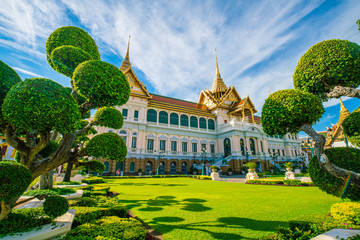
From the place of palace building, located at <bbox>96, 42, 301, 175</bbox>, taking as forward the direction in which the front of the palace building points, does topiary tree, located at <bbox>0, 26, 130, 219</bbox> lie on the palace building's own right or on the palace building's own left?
on the palace building's own right

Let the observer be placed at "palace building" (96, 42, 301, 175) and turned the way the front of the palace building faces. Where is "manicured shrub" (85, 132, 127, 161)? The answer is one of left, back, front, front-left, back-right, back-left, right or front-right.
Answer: front-right

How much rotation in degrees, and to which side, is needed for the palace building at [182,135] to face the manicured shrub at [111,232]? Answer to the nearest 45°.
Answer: approximately 45° to its right

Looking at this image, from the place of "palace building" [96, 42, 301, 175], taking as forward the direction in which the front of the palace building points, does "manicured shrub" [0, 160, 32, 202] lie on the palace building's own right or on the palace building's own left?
on the palace building's own right

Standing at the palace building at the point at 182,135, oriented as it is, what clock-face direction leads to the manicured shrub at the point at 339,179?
The manicured shrub is roughly at 1 o'clock from the palace building.

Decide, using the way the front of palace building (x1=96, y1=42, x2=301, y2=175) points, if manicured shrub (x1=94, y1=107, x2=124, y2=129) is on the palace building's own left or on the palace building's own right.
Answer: on the palace building's own right

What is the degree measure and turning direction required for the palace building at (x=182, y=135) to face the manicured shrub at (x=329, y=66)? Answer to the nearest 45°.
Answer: approximately 45° to its right

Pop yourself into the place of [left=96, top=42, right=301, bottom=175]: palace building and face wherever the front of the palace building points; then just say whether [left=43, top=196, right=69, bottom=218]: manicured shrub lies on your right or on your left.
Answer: on your right

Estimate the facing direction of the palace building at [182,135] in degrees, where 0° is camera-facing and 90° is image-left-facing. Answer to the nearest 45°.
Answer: approximately 315°
